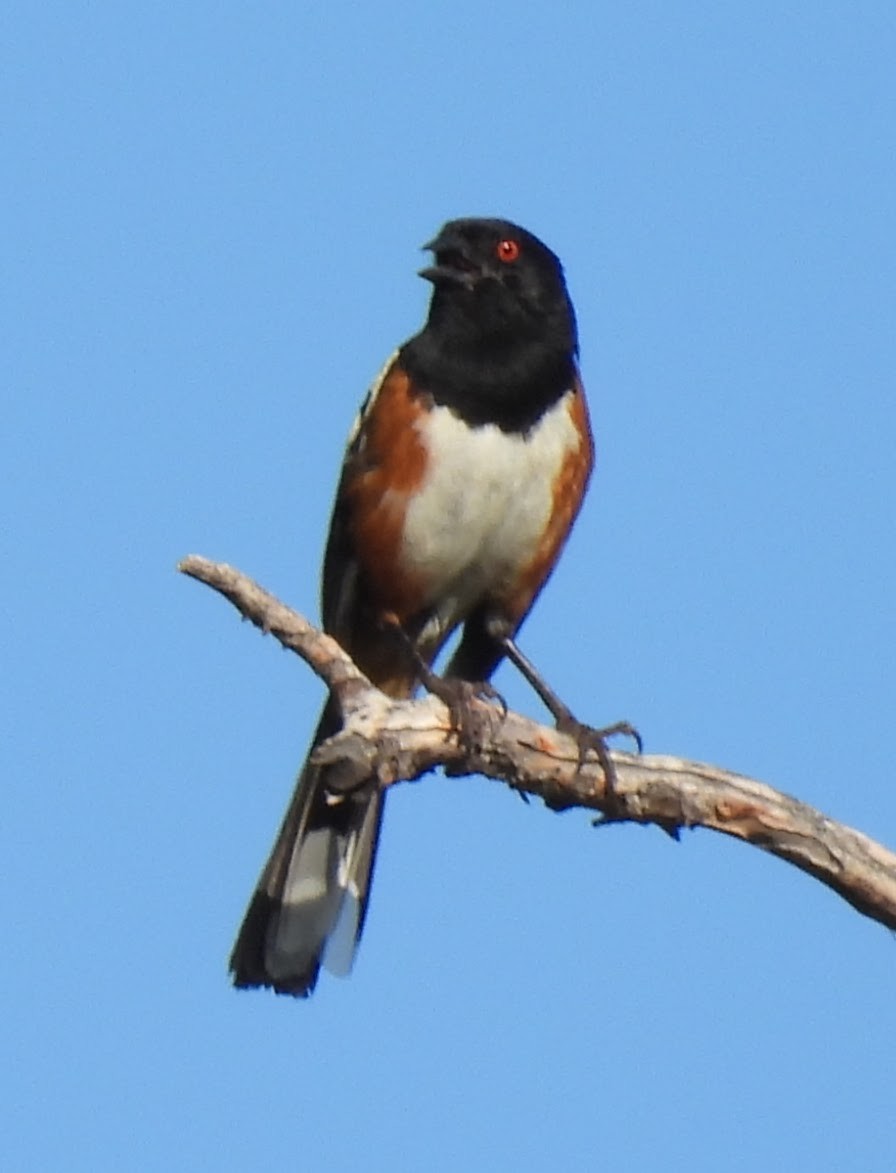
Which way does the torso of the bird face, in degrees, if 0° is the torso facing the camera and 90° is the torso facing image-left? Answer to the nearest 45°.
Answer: approximately 315°
